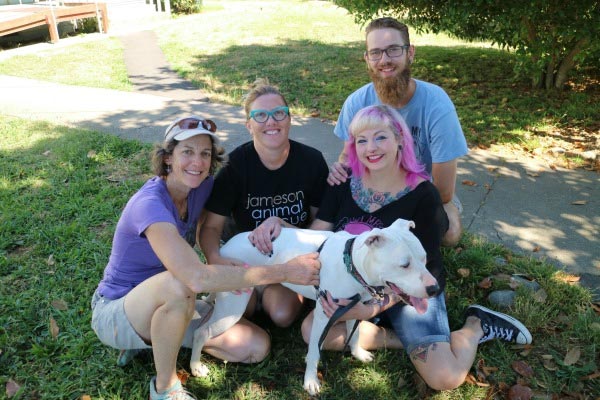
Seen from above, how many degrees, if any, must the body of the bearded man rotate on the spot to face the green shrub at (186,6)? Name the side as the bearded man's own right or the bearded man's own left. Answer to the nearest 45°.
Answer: approximately 135° to the bearded man's own right

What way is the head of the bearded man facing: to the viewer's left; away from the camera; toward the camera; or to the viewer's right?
toward the camera

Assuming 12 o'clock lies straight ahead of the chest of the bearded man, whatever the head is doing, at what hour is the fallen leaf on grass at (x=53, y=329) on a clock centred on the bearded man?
The fallen leaf on grass is roughly at 2 o'clock from the bearded man.

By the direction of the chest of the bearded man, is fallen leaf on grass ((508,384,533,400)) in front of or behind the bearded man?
in front

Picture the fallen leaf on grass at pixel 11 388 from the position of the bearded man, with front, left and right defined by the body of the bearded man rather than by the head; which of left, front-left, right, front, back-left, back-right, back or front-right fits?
front-right

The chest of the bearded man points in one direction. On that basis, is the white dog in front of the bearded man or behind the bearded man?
in front

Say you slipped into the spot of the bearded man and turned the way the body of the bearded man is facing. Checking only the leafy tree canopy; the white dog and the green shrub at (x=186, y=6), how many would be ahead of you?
1

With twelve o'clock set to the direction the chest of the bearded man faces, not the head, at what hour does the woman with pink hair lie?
The woman with pink hair is roughly at 12 o'clock from the bearded man.

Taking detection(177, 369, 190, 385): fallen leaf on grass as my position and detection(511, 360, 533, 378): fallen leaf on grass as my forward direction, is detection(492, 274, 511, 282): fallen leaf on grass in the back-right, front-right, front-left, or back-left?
front-left

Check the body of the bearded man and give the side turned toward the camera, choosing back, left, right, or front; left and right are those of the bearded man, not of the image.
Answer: front

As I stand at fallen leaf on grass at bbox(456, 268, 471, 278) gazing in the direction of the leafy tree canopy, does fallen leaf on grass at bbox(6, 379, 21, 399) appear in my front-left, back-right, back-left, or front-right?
back-left
